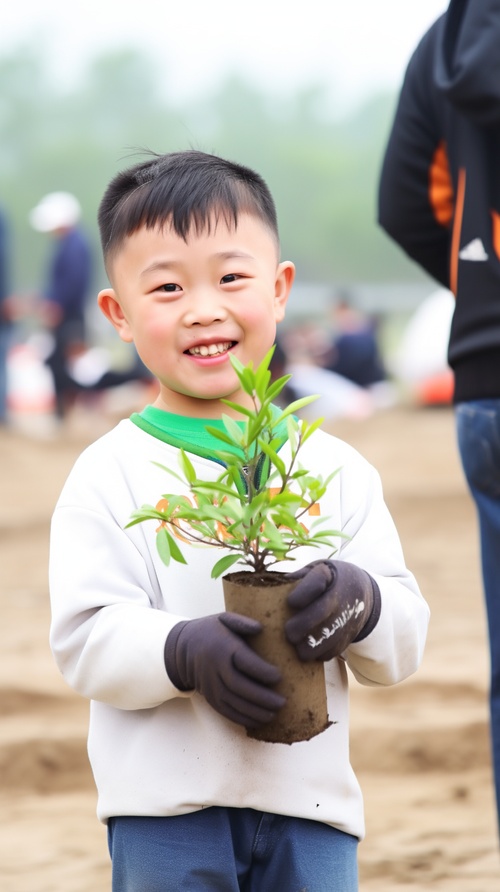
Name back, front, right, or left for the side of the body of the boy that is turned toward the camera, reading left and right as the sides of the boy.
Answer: front

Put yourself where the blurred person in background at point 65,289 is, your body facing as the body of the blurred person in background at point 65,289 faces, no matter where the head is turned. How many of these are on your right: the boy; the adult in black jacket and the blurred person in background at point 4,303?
0

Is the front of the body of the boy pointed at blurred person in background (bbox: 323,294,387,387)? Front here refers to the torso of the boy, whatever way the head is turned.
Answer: no

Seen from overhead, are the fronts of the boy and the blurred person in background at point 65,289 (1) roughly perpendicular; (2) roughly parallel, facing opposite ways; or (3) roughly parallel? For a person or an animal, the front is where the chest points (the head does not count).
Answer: roughly perpendicular

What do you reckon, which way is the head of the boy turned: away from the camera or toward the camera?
toward the camera

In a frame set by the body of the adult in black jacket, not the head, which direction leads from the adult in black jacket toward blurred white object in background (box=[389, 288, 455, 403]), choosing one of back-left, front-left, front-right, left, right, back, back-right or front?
front

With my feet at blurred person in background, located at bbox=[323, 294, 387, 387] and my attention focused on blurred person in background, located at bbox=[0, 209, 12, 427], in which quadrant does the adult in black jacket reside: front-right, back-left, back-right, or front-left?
front-left

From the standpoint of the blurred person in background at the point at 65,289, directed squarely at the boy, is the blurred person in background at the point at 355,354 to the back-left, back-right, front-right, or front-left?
back-left

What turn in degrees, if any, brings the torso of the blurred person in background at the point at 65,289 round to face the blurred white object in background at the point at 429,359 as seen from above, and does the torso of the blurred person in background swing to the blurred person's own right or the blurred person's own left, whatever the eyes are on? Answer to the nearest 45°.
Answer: approximately 180°

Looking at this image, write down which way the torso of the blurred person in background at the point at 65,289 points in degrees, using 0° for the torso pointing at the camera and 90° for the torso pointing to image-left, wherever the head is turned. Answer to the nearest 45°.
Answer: approximately 90°
